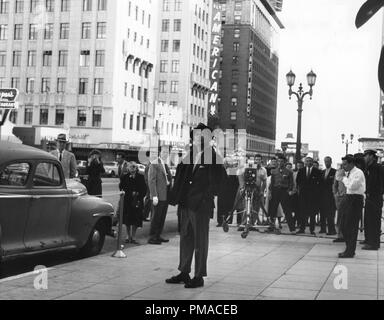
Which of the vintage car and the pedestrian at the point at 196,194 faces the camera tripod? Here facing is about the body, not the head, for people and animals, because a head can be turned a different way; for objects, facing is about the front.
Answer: the vintage car

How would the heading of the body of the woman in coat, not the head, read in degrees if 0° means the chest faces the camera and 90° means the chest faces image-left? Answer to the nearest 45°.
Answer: approximately 0°

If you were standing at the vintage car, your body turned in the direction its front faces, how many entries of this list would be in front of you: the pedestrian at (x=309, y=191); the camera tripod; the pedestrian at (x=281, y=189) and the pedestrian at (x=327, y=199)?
4

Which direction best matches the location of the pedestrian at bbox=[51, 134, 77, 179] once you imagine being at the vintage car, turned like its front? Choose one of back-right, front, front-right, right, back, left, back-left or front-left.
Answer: front-left

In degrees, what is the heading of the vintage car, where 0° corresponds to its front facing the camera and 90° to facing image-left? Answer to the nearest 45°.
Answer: approximately 225°

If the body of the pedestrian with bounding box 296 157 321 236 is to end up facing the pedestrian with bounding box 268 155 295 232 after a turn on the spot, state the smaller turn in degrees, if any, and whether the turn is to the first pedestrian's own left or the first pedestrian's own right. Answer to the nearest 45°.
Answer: approximately 90° to the first pedestrian's own right

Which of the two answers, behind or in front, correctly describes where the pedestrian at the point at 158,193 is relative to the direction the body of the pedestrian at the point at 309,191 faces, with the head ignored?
in front

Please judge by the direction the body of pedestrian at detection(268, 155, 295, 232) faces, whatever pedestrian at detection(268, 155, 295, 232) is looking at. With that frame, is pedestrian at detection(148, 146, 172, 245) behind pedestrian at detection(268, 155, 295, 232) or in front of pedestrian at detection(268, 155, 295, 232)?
in front

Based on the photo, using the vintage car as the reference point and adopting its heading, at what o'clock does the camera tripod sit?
The camera tripod is roughly at 12 o'clock from the vintage car.

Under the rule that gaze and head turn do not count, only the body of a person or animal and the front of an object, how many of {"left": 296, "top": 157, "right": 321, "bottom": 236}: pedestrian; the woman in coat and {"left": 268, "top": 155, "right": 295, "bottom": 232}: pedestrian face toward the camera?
3

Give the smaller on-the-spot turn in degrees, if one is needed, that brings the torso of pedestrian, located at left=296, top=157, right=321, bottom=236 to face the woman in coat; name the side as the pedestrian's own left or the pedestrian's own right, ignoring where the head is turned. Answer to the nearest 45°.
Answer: approximately 45° to the pedestrian's own right
